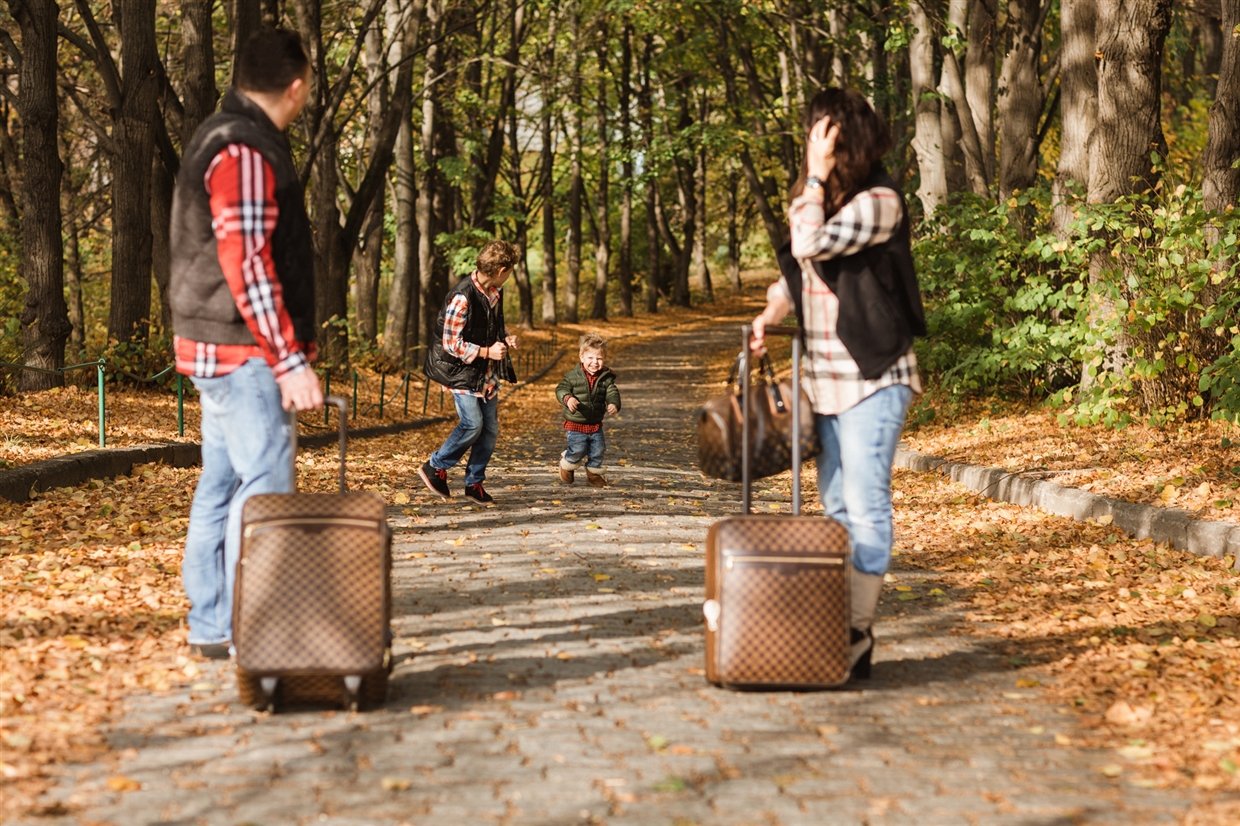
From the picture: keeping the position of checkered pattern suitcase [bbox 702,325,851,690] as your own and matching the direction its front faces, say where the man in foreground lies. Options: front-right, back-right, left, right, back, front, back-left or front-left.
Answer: right

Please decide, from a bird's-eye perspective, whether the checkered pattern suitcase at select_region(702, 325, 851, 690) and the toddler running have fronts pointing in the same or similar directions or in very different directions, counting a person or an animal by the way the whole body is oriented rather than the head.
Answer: same or similar directions

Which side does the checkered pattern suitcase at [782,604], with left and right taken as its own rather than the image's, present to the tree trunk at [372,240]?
back

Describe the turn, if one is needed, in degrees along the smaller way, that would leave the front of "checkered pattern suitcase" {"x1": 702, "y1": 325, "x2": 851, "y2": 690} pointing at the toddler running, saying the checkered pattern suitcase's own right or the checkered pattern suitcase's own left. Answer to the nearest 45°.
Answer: approximately 180°

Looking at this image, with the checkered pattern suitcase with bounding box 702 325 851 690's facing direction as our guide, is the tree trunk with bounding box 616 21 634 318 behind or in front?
behind

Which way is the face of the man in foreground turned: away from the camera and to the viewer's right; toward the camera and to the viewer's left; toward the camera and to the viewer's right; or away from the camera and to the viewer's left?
away from the camera and to the viewer's right

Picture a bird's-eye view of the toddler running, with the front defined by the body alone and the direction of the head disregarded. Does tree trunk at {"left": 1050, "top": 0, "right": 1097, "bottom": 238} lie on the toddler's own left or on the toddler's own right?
on the toddler's own left

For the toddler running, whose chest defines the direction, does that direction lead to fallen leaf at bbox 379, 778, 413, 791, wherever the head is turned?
yes

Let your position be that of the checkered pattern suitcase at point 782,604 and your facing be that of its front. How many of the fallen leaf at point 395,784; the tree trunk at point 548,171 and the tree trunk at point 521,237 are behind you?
2

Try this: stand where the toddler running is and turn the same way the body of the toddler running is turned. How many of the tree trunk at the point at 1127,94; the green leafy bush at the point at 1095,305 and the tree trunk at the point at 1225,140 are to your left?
3

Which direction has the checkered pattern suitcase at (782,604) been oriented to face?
toward the camera

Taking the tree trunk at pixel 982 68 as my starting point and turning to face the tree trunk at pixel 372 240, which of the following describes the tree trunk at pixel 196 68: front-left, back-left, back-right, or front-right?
front-left

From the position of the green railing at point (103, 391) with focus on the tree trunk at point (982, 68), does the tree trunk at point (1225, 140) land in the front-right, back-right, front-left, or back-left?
front-right

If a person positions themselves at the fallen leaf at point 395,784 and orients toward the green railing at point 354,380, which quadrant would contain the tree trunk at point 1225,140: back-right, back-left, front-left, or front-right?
front-right

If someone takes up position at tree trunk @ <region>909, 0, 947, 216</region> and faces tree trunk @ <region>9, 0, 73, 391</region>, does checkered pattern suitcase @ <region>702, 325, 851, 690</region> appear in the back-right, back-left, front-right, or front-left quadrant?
front-left

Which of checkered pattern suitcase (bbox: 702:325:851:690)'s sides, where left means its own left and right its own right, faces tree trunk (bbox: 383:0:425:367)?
back

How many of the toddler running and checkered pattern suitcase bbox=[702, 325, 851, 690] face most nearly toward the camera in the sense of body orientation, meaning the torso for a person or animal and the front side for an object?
2
